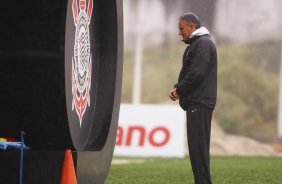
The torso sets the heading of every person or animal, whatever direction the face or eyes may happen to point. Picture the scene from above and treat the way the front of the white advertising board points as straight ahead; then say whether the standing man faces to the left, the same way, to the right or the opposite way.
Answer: to the right

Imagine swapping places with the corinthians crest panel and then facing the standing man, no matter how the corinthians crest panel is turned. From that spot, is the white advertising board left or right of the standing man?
left

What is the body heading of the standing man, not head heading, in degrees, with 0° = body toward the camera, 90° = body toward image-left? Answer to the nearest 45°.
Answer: approximately 90°

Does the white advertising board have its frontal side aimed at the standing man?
yes

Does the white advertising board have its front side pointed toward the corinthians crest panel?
yes

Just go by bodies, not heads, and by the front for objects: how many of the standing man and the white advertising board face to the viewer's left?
1

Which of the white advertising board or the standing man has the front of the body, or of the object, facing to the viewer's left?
the standing man

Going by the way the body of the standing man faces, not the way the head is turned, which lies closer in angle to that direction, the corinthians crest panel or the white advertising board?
the corinthians crest panel

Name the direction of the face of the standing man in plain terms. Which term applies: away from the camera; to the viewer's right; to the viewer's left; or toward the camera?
to the viewer's left

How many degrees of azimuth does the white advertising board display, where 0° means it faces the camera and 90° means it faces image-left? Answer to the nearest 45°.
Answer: approximately 0°

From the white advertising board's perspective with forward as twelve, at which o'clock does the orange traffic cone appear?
The orange traffic cone is roughly at 12 o'clock from the white advertising board.
